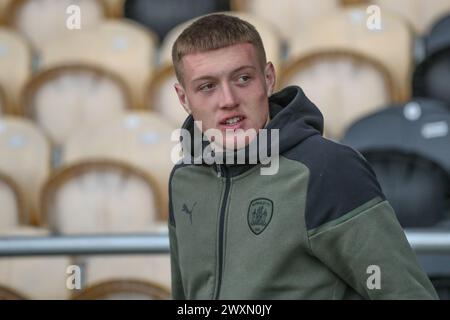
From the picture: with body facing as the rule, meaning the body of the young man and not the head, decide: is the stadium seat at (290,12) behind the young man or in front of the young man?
behind

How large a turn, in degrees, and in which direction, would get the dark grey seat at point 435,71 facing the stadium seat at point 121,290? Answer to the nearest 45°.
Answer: approximately 45° to its right

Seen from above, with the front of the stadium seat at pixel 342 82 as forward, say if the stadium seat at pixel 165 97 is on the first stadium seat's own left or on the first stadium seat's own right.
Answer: on the first stadium seat's own right

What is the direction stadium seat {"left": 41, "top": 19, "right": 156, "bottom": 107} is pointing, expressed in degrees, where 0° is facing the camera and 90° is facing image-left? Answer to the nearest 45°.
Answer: approximately 45°

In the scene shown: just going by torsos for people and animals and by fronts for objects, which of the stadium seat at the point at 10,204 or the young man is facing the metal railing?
the stadium seat

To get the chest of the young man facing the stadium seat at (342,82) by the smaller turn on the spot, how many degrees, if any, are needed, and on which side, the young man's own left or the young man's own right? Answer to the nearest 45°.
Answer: approximately 135° to the young man's own right

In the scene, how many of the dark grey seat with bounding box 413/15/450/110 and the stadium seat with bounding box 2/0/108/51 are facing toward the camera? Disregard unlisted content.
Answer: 2
